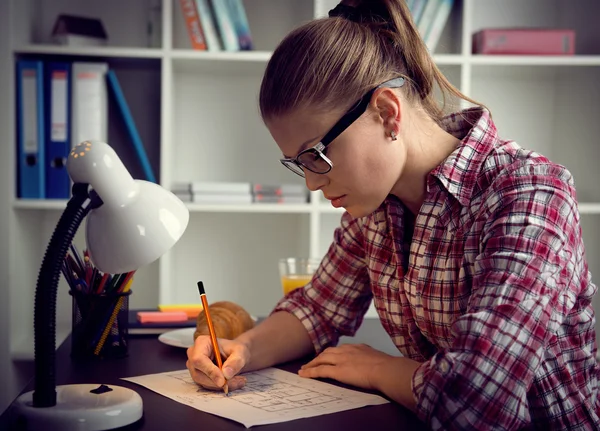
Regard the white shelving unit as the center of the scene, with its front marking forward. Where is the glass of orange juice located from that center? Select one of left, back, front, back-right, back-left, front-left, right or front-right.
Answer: front

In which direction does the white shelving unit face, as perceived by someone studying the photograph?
facing the viewer

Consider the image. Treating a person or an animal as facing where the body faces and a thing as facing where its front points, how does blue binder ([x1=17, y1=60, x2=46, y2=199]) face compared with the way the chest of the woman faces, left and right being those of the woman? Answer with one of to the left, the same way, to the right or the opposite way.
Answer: to the left

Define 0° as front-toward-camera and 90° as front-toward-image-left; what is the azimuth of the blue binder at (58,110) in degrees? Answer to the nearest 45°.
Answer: approximately 0°

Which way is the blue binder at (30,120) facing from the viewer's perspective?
toward the camera

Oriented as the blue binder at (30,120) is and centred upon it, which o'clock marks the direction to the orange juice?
The orange juice is roughly at 11 o'clock from the blue binder.

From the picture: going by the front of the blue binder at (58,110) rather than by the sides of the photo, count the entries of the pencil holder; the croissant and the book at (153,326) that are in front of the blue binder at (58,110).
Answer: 3

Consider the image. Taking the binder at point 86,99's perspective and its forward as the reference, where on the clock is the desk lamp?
The desk lamp is roughly at 12 o'clock from the binder.

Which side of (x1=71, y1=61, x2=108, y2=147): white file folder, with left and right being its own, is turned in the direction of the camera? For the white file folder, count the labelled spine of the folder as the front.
front

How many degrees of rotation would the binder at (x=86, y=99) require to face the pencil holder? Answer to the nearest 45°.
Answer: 0° — it already faces it

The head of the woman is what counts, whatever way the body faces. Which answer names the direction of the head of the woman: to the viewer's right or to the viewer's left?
to the viewer's left

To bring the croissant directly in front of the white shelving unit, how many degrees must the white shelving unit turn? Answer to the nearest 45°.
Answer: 0° — it already faces it
